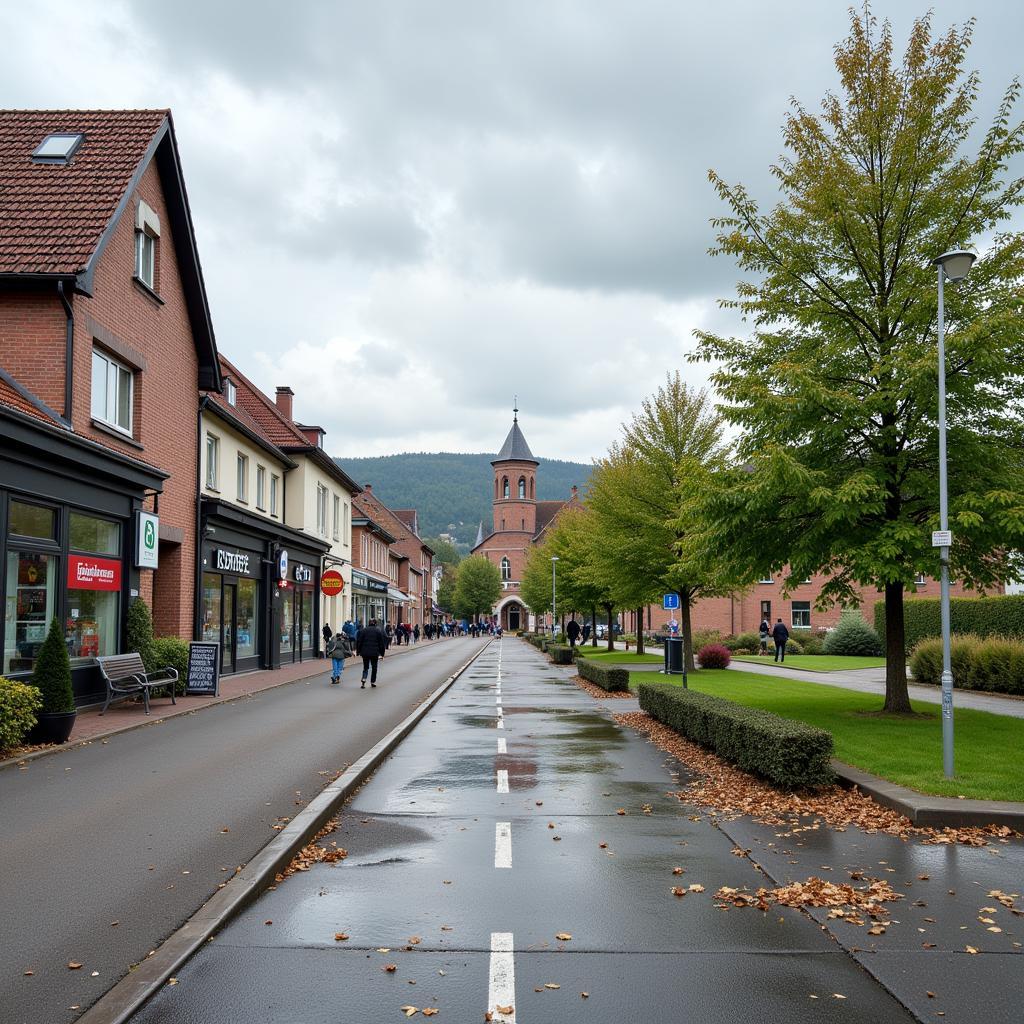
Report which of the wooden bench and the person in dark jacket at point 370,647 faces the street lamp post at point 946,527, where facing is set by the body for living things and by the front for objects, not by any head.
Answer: the wooden bench

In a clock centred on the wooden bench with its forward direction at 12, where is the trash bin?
The trash bin is roughly at 10 o'clock from the wooden bench.

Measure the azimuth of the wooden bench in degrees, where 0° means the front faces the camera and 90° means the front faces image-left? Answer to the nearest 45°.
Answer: approximately 315°

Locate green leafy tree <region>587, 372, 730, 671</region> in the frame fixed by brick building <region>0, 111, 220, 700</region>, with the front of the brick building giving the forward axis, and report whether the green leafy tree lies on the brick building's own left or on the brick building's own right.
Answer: on the brick building's own left

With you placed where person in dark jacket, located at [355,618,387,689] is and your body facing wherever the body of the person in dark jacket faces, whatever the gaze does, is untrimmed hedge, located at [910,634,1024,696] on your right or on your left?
on your right

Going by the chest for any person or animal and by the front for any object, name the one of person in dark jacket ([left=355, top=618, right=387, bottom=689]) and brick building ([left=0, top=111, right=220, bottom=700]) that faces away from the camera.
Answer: the person in dark jacket

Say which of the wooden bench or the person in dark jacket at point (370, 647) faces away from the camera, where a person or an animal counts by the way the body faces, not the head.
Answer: the person in dark jacket

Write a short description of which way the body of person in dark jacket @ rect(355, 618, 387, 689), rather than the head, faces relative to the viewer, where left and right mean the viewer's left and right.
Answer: facing away from the viewer
